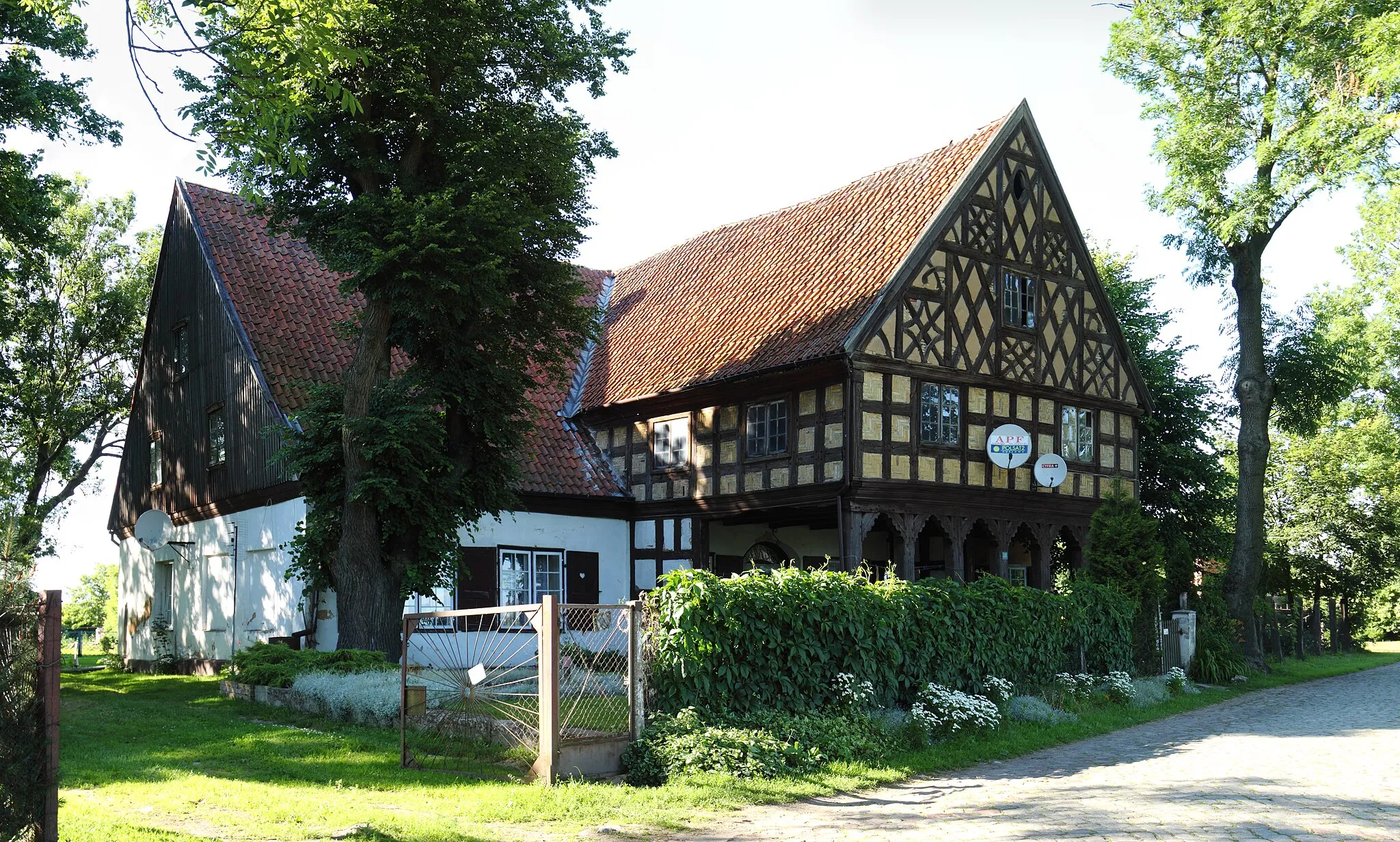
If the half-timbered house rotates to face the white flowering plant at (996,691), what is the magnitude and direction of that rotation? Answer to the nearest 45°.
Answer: approximately 45° to its right

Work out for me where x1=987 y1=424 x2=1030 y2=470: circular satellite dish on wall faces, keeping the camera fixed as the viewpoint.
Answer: facing the viewer

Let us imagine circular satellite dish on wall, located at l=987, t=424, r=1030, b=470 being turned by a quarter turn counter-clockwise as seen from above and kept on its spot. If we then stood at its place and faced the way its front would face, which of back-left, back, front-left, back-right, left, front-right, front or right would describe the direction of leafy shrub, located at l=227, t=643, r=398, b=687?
back-right

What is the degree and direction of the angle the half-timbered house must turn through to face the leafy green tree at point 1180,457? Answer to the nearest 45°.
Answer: approximately 90° to its left

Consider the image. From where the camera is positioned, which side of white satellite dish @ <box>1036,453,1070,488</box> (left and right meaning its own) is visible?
front

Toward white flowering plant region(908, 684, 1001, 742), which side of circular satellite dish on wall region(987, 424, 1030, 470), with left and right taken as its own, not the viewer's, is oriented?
front

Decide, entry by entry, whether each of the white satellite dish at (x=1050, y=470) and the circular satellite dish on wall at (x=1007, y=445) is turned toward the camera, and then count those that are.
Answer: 2

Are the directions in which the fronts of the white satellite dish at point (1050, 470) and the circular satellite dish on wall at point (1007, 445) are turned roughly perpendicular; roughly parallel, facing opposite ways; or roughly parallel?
roughly parallel

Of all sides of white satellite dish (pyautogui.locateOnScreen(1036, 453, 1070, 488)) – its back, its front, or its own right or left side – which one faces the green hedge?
front

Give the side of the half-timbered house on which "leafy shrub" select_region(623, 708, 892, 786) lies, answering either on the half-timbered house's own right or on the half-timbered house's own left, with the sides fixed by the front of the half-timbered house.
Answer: on the half-timbered house's own right

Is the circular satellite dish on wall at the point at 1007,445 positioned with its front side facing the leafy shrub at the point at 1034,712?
yes

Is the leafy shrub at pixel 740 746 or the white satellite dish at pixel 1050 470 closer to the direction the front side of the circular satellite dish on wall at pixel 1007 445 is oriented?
the leafy shrub
